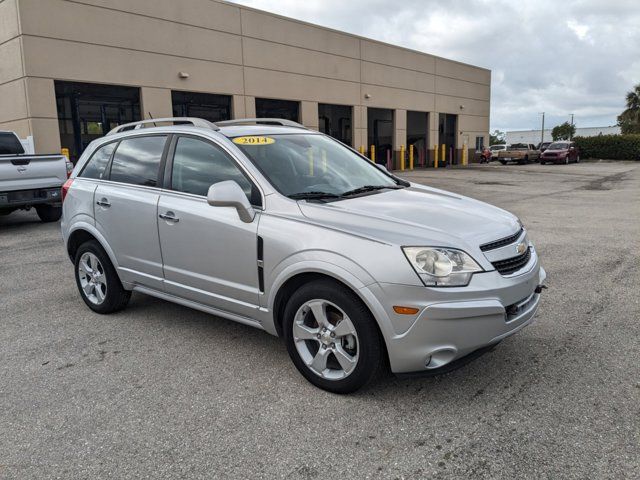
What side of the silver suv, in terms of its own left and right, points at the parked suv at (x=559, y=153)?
left

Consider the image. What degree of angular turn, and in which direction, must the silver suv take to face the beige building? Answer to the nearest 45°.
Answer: approximately 135° to its left

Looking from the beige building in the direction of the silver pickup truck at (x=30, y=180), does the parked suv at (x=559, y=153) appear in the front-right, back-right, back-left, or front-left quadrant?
back-left

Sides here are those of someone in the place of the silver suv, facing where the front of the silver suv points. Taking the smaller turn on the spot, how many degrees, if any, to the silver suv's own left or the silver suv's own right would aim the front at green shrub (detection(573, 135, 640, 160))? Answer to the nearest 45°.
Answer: approximately 90° to the silver suv's own left

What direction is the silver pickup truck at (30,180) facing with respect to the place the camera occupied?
facing away from the viewer and to the left of the viewer

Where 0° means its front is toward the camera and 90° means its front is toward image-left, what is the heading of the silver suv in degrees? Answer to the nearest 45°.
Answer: approximately 315°

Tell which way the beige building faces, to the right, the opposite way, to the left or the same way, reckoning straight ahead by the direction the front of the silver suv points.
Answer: the same way

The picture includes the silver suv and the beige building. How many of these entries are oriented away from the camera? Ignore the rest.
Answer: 0

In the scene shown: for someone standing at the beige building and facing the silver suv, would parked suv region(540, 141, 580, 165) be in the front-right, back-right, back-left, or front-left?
back-left

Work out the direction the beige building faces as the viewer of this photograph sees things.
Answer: facing the viewer and to the right of the viewer

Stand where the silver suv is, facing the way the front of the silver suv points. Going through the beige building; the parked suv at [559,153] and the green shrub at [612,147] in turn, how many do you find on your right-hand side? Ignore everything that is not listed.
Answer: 0

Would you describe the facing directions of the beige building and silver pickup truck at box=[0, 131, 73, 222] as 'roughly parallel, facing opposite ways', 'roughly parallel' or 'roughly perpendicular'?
roughly parallel, facing opposite ways

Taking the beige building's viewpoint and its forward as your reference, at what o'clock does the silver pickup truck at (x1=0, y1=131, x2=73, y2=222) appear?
The silver pickup truck is roughly at 2 o'clock from the beige building.
